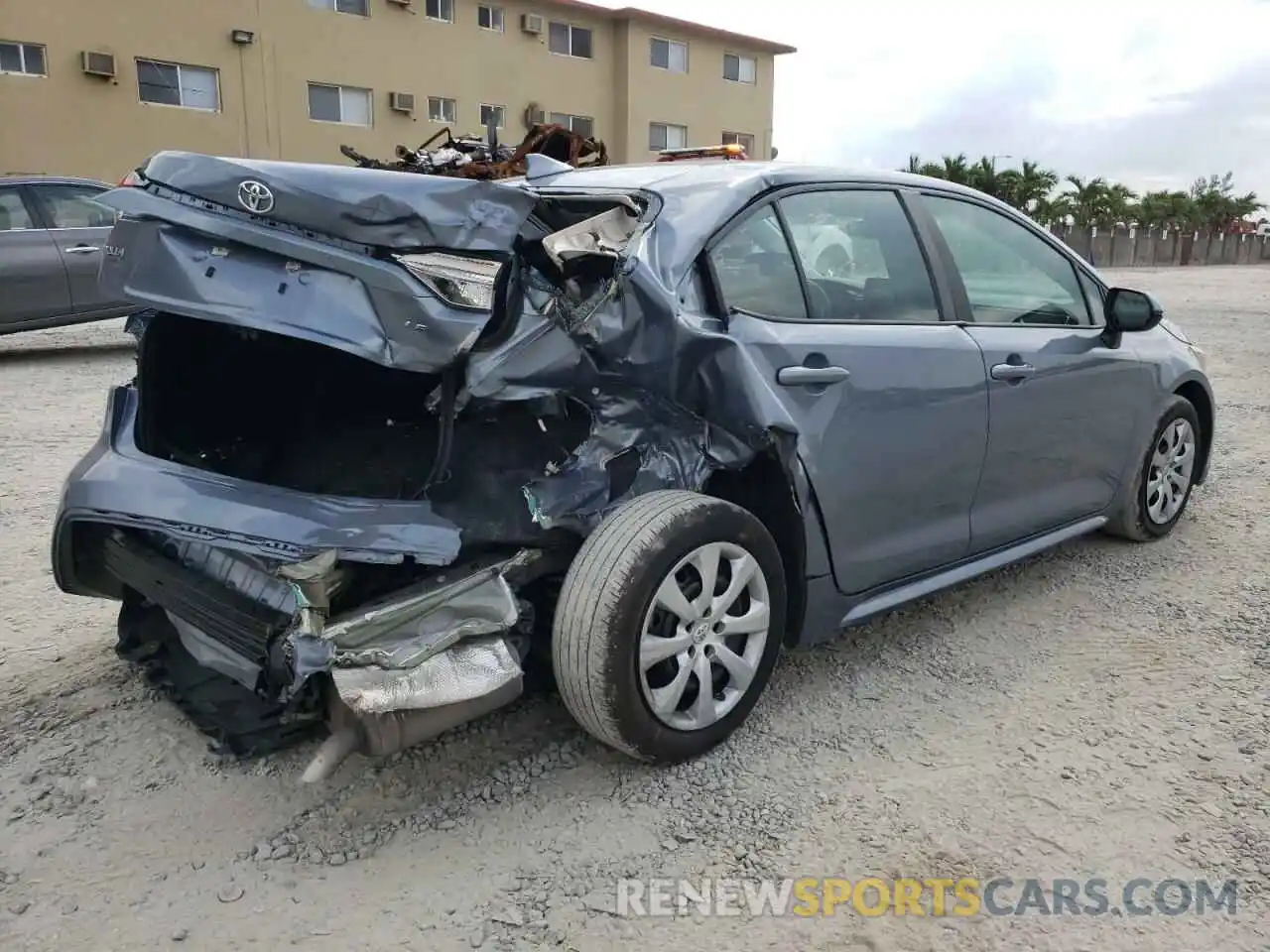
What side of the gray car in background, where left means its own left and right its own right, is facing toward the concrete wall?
front

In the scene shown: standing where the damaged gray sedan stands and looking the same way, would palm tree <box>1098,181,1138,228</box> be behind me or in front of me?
in front

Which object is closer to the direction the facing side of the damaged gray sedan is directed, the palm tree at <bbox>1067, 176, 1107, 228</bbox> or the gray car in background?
the palm tree

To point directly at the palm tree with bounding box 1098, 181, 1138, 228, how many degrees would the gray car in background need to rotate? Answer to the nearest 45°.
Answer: approximately 45° to its left

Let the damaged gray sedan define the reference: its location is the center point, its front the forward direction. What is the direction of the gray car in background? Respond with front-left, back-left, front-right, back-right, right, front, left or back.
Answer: left

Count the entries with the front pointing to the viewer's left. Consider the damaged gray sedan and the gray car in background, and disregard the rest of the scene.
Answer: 0

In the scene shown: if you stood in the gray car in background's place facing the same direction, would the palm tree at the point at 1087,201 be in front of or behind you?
in front

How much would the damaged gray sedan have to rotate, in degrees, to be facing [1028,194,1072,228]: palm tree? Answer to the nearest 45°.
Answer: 0° — it already faces it

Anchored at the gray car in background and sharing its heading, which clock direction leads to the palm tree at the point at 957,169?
The palm tree is roughly at 11 o'clock from the gray car in background.

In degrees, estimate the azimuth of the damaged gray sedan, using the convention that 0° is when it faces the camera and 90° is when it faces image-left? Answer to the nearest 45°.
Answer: approximately 225°

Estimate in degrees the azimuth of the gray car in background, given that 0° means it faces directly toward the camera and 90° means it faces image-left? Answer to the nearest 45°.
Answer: approximately 270°

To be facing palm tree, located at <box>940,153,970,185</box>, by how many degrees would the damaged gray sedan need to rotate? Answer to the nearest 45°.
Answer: approximately 45° to its left

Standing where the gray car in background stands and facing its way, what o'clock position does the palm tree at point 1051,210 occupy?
The palm tree is roughly at 11 o'clock from the gray car in background.
